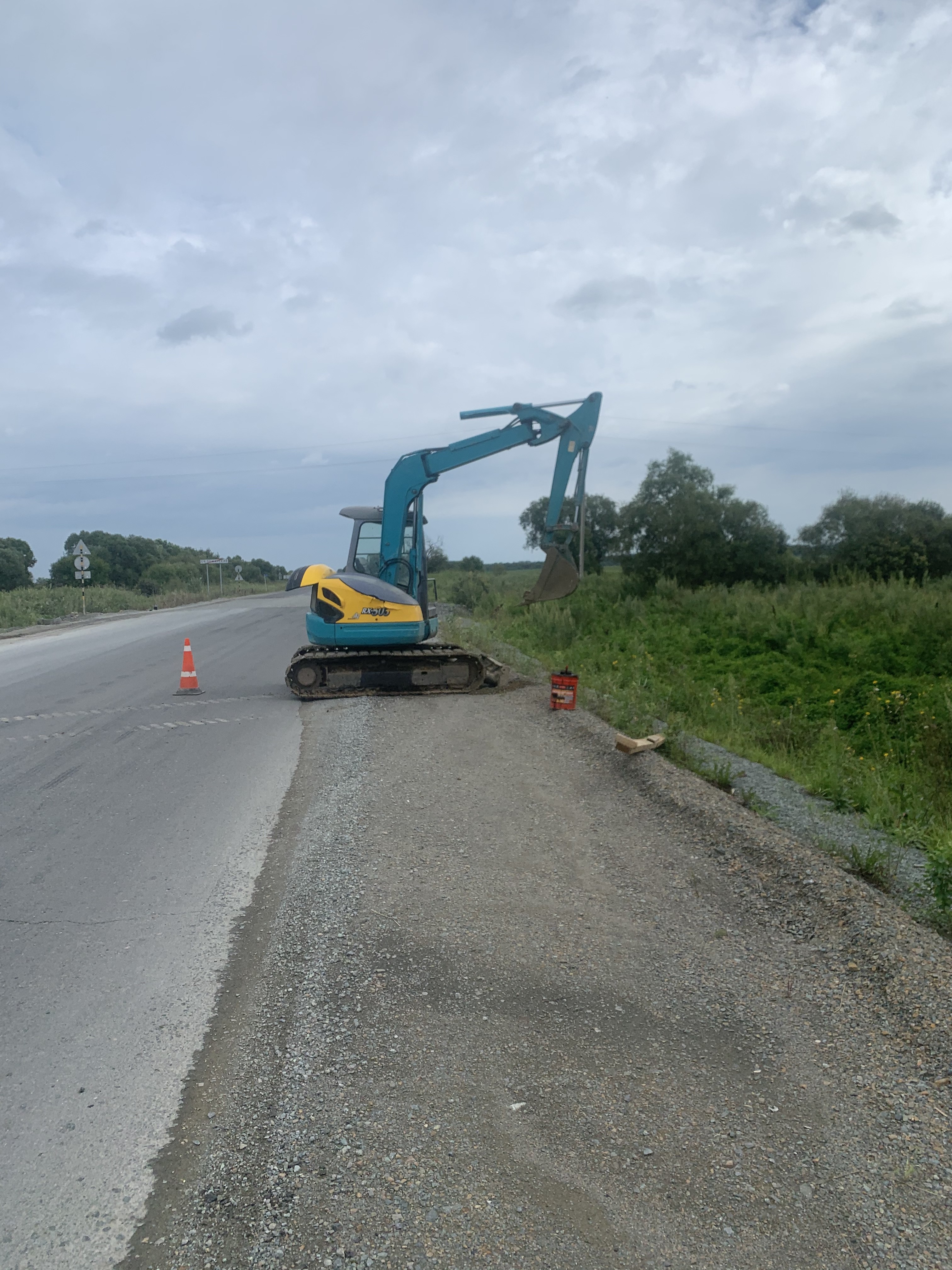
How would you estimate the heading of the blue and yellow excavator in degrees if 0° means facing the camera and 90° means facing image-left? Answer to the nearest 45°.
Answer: approximately 270°

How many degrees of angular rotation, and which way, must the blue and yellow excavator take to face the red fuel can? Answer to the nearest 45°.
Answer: approximately 45° to its right

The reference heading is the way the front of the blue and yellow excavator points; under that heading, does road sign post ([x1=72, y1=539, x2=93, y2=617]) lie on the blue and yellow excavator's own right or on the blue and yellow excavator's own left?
on the blue and yellow excavator's own left

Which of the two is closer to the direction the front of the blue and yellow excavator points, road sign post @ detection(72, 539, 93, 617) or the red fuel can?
the red fuel can

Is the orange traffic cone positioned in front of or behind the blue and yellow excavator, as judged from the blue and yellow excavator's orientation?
behind

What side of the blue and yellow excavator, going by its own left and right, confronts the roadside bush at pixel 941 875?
right

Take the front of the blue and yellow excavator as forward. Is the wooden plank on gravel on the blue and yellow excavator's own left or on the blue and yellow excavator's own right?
on the blue and yellow excavator's own right

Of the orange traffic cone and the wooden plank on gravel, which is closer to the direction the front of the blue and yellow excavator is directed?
the wooden plank on gravel
